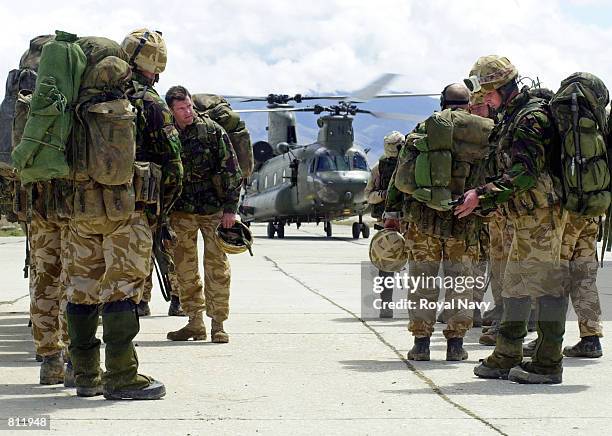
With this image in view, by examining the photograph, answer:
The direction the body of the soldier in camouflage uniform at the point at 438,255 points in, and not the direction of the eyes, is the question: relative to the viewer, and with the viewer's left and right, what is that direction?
facing away from the viewer

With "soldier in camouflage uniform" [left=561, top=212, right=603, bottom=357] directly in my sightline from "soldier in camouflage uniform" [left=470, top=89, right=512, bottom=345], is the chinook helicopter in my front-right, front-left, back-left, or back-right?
back-left

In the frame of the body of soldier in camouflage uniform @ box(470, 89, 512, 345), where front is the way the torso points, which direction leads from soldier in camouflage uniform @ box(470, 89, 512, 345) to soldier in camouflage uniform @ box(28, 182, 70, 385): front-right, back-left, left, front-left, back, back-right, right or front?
front-left

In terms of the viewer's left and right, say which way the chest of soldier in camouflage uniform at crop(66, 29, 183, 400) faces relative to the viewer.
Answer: facing away from the viewer and to the right of the viewer

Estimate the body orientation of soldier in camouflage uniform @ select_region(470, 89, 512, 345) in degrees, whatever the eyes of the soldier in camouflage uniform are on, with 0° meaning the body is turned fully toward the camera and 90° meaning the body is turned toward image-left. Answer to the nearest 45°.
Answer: approximately 90°

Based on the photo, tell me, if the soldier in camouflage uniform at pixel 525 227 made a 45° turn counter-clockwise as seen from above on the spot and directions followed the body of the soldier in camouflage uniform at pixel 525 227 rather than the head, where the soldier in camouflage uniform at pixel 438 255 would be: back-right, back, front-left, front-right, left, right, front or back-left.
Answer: right

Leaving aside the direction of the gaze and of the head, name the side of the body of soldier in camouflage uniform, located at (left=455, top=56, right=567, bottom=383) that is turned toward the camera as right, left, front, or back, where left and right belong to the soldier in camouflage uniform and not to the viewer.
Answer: left

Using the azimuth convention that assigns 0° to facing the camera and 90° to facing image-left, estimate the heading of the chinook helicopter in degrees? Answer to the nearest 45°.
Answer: approximately 315°

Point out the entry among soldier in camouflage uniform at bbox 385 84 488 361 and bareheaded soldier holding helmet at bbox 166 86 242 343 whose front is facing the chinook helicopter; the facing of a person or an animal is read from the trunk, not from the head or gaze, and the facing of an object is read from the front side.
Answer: the soldier in camouflage uniform

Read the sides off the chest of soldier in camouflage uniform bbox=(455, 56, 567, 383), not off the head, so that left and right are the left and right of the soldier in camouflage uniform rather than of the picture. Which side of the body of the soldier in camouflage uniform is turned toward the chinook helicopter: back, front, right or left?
right

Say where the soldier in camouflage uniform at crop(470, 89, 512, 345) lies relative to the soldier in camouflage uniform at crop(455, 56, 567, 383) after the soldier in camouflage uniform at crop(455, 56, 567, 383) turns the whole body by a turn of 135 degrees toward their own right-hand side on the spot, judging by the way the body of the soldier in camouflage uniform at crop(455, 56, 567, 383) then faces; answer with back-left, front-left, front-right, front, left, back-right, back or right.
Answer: front-left
